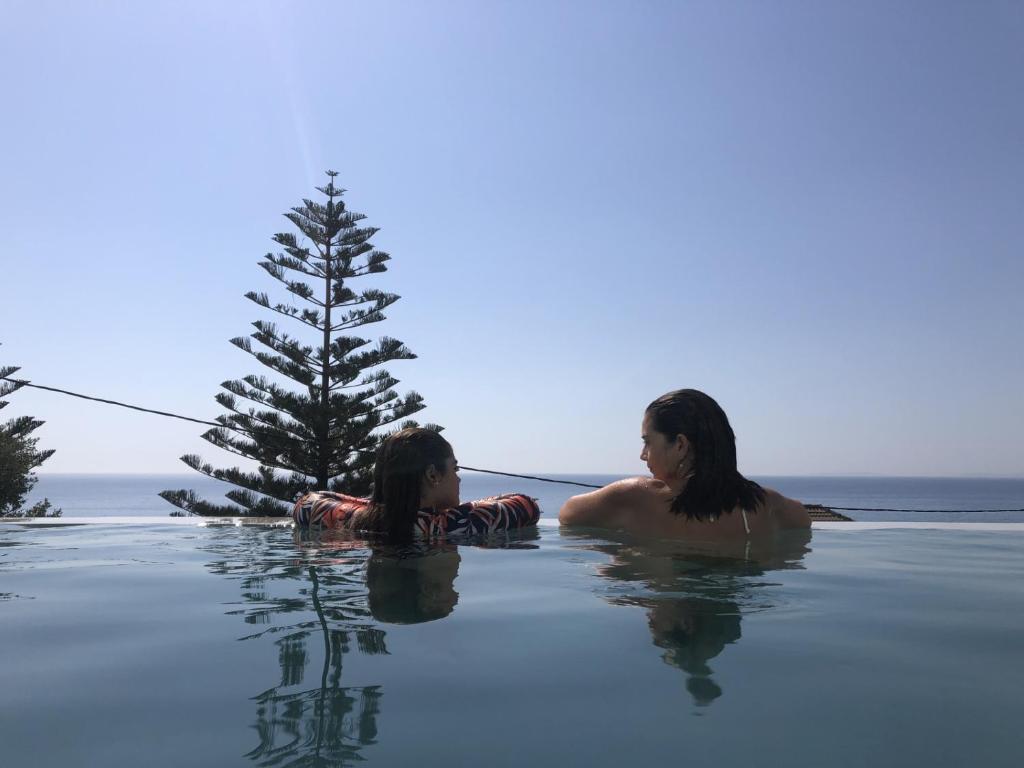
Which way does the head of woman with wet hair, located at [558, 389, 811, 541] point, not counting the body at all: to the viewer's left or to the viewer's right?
to the viewer's left

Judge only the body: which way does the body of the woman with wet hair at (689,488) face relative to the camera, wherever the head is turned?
away from the camera

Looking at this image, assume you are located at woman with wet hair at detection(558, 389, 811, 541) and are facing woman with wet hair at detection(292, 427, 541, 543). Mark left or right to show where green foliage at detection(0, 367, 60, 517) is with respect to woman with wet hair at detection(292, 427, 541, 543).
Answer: right

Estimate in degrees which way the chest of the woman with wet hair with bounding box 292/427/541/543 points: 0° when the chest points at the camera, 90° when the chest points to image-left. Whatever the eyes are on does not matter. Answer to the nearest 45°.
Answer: approximately 180°

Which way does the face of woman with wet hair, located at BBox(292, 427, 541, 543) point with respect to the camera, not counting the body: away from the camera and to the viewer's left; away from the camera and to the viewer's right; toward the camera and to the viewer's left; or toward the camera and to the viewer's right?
away from the camera and to the viewer's right

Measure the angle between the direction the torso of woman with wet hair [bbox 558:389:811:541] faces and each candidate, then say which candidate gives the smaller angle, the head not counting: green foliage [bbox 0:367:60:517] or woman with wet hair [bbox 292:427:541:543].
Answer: the green foliage

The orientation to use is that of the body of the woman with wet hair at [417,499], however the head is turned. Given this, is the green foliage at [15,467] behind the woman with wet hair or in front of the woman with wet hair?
in front

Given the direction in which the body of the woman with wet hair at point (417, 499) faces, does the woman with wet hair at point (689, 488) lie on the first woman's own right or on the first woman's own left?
on the first woman's own right

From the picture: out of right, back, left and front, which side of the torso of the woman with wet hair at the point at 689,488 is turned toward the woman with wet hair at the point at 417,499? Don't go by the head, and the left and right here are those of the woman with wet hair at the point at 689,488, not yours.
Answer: left

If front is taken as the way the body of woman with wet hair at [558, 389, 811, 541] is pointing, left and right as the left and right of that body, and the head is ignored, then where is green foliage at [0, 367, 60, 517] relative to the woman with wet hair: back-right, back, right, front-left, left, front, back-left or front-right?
front-left

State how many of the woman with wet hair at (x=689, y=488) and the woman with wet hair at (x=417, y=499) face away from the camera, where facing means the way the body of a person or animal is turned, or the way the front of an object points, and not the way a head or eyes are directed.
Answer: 2
